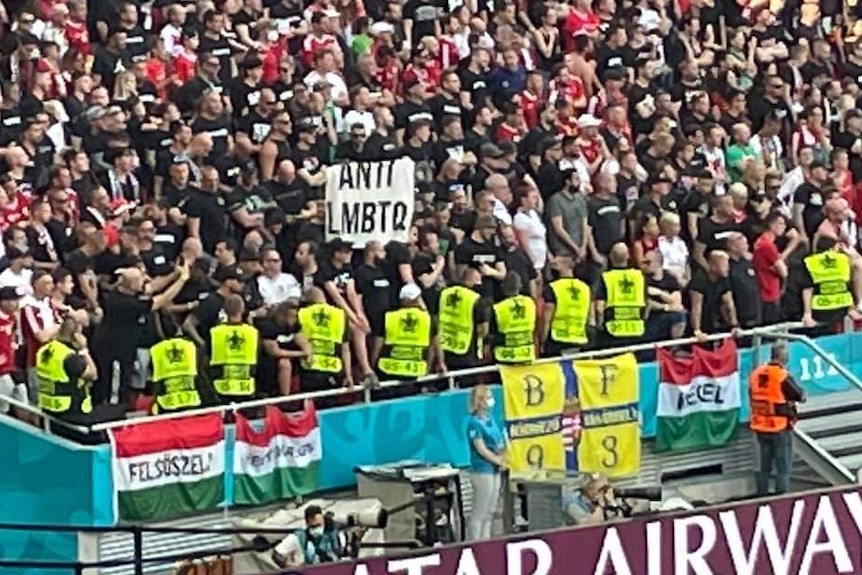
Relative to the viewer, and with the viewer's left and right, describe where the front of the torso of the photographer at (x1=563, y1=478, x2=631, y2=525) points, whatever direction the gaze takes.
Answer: facing to the right of the viewer

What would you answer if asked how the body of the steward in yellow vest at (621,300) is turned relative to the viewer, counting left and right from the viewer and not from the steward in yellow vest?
facing away from the viewer

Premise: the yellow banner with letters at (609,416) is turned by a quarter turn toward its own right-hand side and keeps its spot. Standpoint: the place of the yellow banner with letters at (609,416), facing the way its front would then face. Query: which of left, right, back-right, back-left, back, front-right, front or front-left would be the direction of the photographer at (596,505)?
left

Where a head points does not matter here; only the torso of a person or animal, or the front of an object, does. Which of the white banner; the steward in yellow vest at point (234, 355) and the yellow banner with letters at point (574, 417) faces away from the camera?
the steward in yellow vest

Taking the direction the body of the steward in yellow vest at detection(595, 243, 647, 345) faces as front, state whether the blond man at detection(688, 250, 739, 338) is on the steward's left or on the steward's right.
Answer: on the steward's right

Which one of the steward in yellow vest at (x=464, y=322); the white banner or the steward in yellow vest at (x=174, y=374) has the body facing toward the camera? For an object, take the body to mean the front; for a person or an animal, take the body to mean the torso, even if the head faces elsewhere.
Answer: the white banner

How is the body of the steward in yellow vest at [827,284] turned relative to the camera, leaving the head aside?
away from the camera

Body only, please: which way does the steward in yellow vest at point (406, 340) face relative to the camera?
away from the camera

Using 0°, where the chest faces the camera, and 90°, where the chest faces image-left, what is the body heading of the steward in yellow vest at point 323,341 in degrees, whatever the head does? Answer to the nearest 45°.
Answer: approximately 180°

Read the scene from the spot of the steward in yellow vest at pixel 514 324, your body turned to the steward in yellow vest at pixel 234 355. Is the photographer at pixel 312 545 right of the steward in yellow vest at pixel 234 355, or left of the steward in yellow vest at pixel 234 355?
left

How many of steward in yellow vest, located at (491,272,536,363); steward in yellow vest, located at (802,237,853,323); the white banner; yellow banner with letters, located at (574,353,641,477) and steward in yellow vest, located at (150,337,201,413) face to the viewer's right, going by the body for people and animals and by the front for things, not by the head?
0

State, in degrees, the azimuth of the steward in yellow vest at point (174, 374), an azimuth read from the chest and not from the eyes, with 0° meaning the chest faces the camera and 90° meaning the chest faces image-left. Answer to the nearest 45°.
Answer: approximately 180°

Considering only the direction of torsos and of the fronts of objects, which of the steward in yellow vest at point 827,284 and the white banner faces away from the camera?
the steward in yellow vest

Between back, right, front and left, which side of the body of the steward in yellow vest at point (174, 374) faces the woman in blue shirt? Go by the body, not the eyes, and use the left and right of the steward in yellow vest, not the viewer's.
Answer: right
